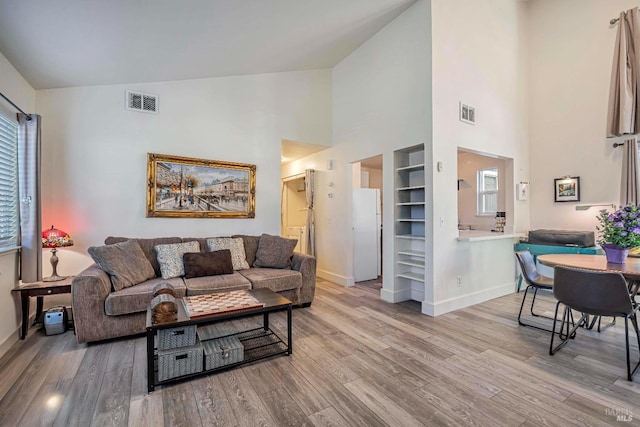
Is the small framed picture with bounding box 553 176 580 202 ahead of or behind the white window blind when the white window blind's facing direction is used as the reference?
ahead

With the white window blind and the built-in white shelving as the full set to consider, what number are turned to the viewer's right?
1

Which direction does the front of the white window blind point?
to the viewer's right

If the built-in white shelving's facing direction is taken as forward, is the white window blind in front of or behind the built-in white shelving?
in front

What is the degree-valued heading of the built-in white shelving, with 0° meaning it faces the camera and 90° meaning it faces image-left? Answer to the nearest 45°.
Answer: approximately 45°

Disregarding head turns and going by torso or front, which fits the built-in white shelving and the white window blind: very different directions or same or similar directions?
very different directions

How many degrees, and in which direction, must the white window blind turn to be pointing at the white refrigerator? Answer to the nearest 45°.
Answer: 0° — it already faces it

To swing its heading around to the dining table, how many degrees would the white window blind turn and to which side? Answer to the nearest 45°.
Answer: approximately 45° to its right

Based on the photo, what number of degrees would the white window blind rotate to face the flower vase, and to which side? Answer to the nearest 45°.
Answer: approximately 45° to its right
